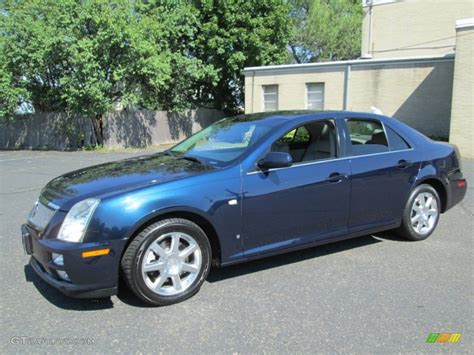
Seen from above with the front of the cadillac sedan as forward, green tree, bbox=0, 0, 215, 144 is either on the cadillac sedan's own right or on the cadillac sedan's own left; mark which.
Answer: on the cadillac sedan's own right

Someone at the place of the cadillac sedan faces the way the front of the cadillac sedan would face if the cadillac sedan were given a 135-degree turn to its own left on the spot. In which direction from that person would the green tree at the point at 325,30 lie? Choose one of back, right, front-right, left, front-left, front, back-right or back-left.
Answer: left

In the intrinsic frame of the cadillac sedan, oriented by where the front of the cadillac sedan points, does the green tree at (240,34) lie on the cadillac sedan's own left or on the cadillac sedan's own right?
on the cadillac sedan's own right

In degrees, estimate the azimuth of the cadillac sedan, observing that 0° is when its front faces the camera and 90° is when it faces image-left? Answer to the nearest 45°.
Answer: approximately 45°
